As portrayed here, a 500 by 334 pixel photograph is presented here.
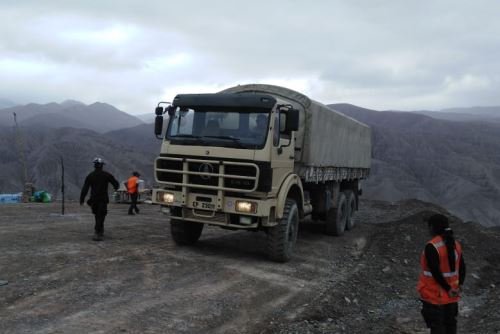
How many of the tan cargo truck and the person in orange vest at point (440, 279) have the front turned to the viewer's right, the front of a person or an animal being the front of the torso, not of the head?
0

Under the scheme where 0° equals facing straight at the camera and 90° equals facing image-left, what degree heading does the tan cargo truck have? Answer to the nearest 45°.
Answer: approximately 45°

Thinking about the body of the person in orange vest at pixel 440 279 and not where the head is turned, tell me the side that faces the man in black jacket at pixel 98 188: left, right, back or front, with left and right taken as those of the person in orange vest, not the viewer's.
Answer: front

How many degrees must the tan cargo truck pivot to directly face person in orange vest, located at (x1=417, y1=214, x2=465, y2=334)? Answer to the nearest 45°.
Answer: approximately 90° to its left

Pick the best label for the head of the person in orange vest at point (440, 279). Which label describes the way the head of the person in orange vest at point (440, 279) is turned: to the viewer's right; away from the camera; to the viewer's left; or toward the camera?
away from the camera

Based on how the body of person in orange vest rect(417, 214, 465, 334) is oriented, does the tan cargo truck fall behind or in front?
in front

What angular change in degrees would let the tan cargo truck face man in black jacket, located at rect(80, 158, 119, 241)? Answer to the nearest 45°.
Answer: approximately 90° to its right

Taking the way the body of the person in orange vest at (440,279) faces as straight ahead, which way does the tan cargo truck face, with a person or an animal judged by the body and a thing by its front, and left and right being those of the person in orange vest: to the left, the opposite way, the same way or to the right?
to the left

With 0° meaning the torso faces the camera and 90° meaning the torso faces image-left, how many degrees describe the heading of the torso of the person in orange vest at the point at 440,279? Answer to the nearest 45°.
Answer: approximately 135°
